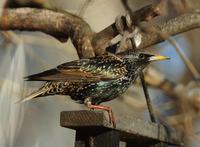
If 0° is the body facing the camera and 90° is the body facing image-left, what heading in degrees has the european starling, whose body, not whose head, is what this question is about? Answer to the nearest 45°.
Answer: approximately 270°

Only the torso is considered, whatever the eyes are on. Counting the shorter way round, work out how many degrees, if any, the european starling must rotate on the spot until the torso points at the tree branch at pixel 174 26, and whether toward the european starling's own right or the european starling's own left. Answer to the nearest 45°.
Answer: approximately 45° to the european starling's own left
